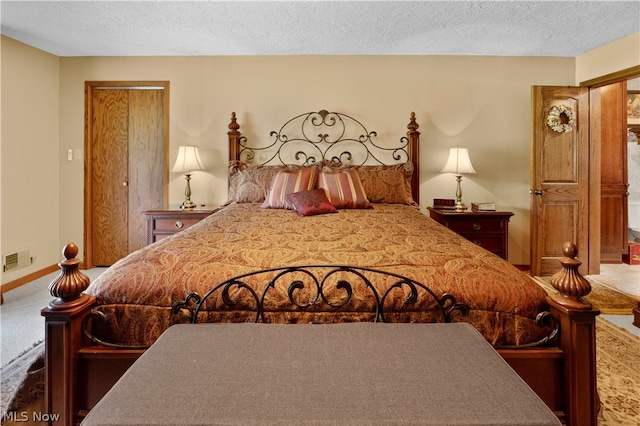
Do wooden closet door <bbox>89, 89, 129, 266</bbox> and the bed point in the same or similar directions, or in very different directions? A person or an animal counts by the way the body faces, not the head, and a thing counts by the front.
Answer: same or similar directions

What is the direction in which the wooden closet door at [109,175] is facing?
toward the camera

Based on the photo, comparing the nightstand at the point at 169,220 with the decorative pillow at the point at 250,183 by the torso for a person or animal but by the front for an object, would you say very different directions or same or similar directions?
same or similar directions

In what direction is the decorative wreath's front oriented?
toward the camera

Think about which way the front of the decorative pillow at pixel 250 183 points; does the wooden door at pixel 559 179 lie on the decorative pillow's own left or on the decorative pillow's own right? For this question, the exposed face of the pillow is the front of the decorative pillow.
on the decorative pillow's own left

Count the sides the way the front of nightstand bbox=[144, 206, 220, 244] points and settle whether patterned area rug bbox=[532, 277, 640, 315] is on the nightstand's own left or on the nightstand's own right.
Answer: on the nightstand's own left

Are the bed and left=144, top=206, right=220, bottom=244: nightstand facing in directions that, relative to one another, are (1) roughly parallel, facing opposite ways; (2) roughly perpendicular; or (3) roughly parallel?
roughly parallel

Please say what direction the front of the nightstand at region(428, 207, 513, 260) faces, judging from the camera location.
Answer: facing the viewer

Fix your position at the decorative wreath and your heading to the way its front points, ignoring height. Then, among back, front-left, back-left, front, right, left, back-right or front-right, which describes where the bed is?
front

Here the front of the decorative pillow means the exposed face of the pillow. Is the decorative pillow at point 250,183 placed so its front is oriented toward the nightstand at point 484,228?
no
